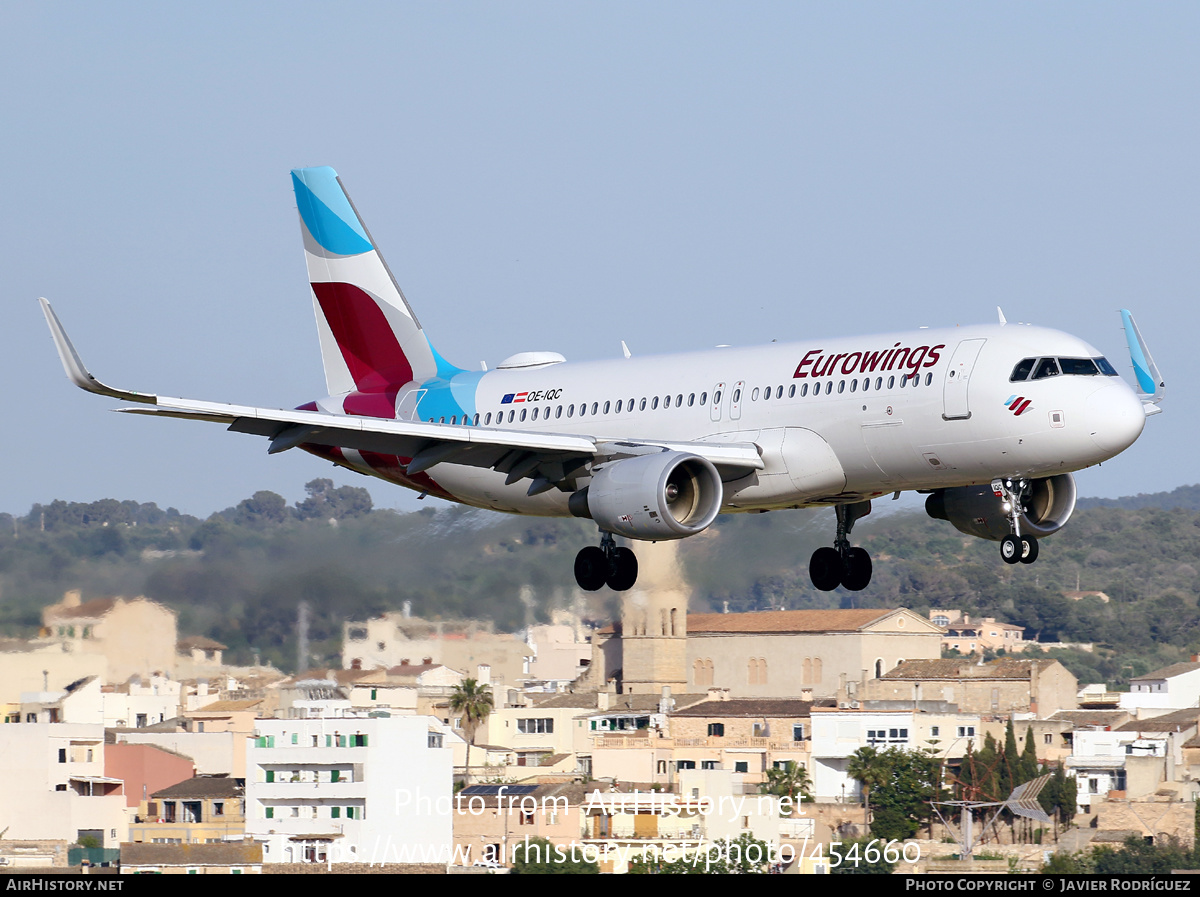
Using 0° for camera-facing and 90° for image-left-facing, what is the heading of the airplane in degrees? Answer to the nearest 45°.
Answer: approximately 315°
